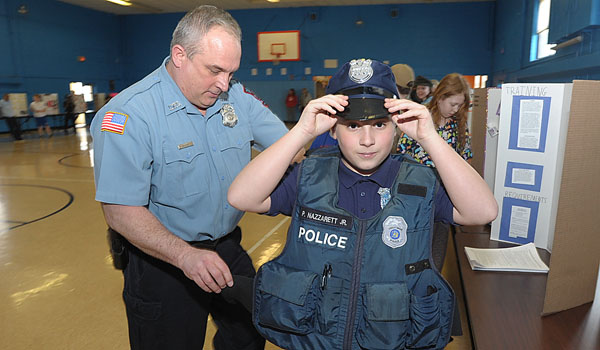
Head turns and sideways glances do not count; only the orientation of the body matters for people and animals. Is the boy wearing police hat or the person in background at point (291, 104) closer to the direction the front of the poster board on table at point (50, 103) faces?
the boy wearing police hat

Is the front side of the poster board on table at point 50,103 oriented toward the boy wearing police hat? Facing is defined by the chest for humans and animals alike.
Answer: yes

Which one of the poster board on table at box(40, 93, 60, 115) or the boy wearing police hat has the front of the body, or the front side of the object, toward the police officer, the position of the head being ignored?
the poster board on table

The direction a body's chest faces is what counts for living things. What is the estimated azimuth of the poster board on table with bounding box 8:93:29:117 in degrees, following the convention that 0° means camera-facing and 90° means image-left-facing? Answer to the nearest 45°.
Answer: approximately 0°

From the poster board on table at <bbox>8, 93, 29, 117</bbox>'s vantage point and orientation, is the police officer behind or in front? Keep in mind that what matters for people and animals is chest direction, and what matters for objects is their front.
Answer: in front

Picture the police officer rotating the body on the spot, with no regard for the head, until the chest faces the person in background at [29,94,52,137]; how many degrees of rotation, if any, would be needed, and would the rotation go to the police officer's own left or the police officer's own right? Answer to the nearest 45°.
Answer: approximately 135° to the police officer's own left

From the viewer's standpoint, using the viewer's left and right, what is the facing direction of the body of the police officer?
facing the viewer and to the right of the viewer

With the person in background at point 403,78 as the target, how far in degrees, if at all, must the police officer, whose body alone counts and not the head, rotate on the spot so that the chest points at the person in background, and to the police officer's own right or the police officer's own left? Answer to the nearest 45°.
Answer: approximately 90° to the police officer's own left

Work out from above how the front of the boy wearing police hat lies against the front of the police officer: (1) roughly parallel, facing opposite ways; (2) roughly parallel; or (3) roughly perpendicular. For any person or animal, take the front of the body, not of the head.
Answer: roughly perpendicular

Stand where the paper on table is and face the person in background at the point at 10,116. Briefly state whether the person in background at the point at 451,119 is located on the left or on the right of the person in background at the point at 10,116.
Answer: right

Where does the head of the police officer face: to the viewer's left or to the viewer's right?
to the viewer's right

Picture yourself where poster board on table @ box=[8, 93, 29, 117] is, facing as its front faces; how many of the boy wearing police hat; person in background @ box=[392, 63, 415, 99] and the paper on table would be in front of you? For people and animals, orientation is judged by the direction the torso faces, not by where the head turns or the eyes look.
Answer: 3

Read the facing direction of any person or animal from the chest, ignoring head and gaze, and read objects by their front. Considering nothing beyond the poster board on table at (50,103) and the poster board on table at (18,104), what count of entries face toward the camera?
2
